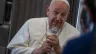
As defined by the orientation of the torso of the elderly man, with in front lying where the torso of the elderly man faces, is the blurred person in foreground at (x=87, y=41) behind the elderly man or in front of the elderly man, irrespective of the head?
in front

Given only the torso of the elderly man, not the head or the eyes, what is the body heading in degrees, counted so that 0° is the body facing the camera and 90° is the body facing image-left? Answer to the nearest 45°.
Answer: approximately 0°
